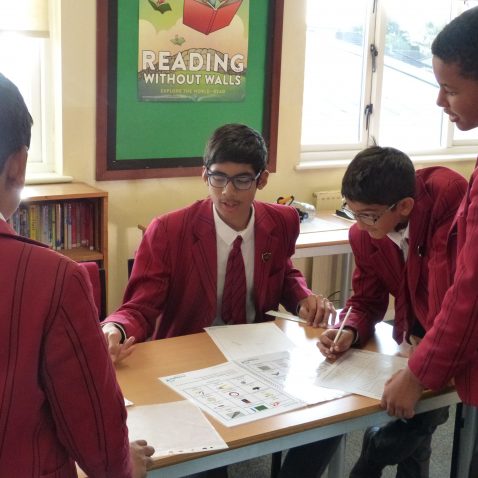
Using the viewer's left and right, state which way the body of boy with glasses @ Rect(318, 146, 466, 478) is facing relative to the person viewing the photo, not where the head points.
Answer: facing the viewer and to the left of the viewer

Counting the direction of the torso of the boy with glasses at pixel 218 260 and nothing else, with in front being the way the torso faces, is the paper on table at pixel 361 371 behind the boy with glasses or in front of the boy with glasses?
in front

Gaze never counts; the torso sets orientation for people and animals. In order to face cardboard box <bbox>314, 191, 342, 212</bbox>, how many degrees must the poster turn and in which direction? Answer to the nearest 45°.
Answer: approximately 135° to its left

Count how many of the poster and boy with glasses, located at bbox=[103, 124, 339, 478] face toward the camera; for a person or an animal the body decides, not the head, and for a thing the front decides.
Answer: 2

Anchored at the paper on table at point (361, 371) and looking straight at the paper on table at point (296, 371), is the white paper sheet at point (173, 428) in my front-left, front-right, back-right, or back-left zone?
front-left

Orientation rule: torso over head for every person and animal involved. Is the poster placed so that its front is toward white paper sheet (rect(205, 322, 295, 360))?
yes

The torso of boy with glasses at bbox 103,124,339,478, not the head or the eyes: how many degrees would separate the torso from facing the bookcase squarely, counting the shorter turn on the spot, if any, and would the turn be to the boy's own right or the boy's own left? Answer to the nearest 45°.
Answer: approximately 135° to the boy's own right

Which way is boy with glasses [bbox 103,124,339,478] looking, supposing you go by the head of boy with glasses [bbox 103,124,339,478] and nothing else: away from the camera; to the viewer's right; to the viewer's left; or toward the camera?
toward the camera

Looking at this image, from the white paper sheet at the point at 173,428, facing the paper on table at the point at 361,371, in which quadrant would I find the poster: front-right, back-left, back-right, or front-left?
front-left

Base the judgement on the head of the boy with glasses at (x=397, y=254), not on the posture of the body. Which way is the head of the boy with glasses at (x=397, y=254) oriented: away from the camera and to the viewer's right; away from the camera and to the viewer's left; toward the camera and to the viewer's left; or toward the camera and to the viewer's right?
toward the camera and to the viewer's left

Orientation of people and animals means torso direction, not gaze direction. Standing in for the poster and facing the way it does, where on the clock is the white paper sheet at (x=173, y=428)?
The white paper sheet is roughly at 12 o'clock from the poster.

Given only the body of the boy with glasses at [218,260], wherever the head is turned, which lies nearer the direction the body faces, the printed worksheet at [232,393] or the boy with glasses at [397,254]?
the printed worksheet

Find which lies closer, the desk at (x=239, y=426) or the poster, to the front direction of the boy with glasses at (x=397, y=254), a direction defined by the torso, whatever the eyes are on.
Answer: the desk

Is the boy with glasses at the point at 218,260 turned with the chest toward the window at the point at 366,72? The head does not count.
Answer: no

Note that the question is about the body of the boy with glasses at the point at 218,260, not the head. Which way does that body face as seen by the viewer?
toward the camera

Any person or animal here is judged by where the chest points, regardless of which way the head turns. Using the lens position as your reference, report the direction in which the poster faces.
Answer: facing the viewer

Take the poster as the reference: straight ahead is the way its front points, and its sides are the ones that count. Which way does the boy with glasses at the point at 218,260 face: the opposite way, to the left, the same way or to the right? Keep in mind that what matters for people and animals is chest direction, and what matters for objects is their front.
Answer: the same way

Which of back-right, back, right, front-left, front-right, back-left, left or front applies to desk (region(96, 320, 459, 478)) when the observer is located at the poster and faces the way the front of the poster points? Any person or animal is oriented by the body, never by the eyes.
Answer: front

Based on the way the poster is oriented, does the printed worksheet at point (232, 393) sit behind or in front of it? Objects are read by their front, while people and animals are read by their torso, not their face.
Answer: in front

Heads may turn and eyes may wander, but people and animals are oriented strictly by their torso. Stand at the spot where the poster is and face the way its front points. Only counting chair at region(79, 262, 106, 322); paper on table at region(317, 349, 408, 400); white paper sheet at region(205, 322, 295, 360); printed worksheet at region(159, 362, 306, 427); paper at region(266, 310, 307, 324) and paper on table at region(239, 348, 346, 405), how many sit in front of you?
6
